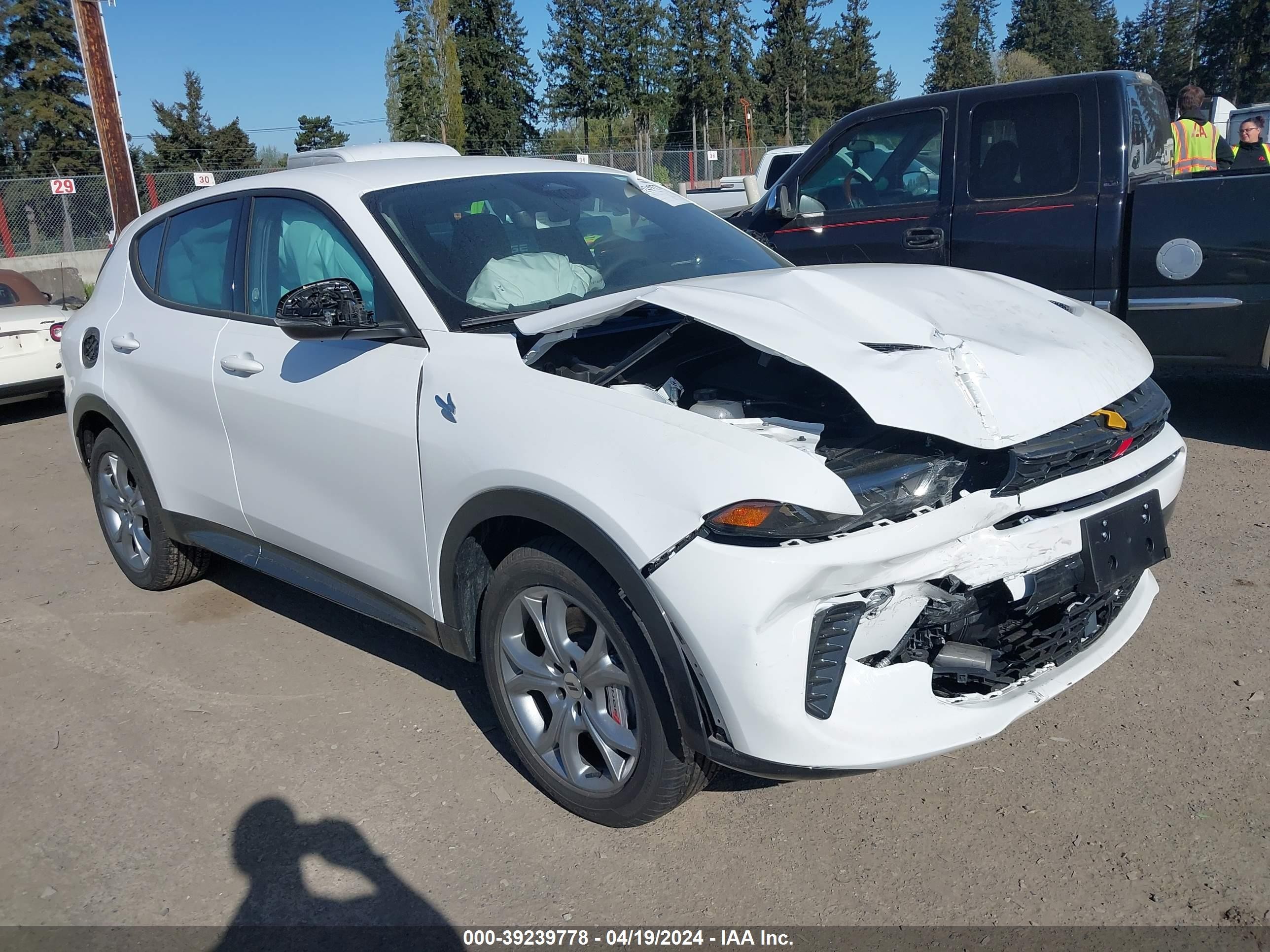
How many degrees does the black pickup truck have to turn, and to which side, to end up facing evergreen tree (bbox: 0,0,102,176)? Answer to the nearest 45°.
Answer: approximately 45° to its right

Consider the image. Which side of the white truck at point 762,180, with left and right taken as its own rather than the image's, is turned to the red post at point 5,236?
back

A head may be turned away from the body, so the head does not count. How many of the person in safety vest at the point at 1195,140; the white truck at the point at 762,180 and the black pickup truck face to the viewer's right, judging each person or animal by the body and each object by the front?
1

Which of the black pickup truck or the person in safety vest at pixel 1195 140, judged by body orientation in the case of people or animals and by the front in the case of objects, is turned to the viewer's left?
the black pickup truck

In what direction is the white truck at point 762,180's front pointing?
to the viewer's right

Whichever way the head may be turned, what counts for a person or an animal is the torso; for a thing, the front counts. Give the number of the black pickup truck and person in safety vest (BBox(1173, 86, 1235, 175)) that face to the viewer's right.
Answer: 0

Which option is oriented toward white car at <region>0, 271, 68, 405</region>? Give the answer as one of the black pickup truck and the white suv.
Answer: the black pickup truck

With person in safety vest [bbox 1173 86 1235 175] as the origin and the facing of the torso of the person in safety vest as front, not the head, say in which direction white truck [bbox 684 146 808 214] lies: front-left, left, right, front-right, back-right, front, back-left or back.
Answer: front-left

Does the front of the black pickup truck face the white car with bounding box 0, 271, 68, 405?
yes

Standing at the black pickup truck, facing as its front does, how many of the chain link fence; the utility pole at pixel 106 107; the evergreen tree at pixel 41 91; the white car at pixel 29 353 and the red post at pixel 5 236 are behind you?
0

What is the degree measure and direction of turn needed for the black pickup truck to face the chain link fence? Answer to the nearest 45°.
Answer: approximately 45° to its right

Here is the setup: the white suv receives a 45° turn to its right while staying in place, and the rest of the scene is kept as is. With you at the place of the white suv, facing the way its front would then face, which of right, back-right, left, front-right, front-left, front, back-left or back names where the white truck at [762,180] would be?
back

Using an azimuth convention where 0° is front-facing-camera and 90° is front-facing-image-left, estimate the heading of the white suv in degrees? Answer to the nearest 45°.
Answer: approximately 315°

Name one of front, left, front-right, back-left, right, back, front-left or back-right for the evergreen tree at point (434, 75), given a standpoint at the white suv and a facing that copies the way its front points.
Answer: back-left

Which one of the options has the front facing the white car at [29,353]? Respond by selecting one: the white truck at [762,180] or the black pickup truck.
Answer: the black pickup truck

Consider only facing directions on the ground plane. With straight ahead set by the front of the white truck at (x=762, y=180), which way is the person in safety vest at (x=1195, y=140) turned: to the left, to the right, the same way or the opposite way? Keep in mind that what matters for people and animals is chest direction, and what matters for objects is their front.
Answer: to the left

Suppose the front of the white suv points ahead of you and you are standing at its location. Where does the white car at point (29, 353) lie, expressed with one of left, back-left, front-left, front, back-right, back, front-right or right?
back

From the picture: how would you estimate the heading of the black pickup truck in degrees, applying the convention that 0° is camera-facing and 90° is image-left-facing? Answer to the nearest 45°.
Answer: approximately 90°

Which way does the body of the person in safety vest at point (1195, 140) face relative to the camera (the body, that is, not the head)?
away from the camera
